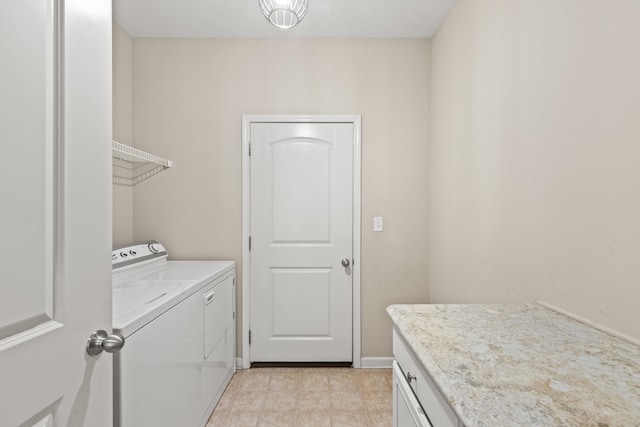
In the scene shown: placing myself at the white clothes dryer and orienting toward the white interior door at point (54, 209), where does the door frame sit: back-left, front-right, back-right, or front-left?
back-left

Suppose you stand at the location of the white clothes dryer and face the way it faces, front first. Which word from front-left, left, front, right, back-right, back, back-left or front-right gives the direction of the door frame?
left

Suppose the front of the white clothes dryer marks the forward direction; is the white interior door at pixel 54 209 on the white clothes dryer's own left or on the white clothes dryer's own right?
on the white clothes dryer's own right

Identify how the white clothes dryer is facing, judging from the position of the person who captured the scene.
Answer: facing the viewer and to the right of the viewer

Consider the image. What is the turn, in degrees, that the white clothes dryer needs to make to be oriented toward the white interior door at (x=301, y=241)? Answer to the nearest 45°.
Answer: approximately 90° to its left

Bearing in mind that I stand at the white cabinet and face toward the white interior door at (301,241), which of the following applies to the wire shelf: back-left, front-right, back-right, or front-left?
front-left

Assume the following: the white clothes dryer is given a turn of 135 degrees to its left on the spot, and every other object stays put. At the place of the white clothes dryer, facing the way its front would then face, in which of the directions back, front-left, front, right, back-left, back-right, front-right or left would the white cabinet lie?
back-right
